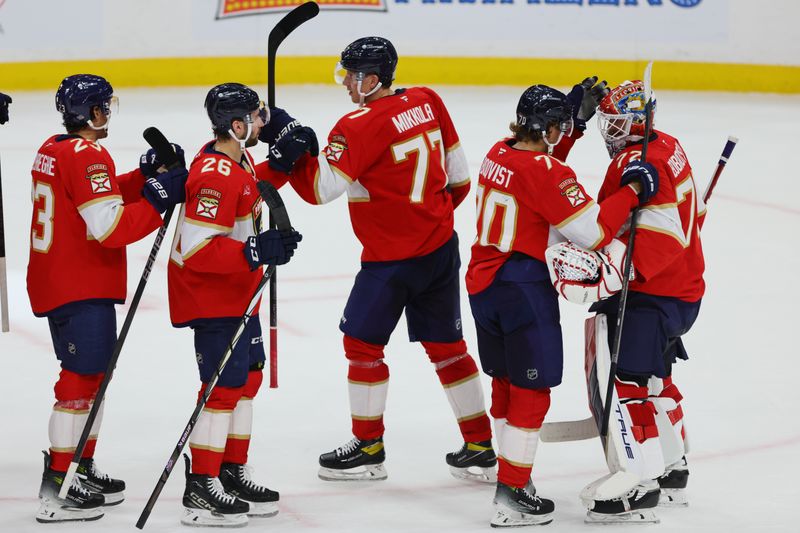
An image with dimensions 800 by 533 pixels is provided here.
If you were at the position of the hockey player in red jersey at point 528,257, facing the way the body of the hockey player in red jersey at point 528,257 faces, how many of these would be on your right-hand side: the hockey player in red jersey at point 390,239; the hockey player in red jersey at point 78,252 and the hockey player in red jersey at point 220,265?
0

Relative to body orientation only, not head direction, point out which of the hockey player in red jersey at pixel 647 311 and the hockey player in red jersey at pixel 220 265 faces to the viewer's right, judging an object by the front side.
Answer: the hockey player in red jersey at pixel 220 265

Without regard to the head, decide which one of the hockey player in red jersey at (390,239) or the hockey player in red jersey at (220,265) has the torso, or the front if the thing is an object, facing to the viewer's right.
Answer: the hockey player in red jersey at (220,265)

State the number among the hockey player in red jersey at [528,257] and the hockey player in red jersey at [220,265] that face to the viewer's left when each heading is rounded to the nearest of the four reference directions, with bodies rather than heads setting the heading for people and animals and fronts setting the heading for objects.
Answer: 0

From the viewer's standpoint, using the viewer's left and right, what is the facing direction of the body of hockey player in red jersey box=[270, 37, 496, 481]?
facing away from the viewer and to the left of the viewer

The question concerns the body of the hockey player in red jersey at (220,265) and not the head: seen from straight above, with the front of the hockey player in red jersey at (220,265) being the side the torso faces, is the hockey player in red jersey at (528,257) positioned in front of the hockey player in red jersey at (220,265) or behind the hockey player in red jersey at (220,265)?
in front

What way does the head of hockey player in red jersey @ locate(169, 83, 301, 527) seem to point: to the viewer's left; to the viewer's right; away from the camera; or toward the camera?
to the viewer's right

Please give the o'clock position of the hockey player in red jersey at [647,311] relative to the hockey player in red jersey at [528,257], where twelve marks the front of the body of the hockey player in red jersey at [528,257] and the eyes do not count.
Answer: the hockey player in red jersey at [647,311] is roughly at 1 o'clock from the hockey player in red jersey at [528,257].

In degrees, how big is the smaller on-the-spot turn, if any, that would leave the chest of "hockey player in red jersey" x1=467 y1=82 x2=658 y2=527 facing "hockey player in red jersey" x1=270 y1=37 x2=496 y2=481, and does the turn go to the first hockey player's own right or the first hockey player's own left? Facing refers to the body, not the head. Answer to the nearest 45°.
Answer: approximately 90° to the first hockey player's own left

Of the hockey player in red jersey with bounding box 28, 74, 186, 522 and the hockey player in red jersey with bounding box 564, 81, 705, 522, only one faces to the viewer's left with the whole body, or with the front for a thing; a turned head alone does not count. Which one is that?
the hockey player in red jersey with bounding box 564, 81, 705, 522

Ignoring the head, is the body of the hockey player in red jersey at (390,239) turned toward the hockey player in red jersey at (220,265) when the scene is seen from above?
no

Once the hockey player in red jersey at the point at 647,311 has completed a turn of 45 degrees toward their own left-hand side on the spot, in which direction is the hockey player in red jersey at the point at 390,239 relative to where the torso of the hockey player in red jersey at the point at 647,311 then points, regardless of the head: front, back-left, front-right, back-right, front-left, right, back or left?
front-right

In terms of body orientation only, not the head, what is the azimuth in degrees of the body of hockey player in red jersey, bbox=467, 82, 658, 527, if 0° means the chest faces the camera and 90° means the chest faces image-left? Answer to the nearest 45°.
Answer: approximately 225°

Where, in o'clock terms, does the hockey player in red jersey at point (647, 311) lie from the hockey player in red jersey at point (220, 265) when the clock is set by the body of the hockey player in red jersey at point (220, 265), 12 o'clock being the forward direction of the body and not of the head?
the hockey player in red jersey at point (647, 311) is roughly at 12 o'clock from the hockey player in red jersey at point (220, 265).

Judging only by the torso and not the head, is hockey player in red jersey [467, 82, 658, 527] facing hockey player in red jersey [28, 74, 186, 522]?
no

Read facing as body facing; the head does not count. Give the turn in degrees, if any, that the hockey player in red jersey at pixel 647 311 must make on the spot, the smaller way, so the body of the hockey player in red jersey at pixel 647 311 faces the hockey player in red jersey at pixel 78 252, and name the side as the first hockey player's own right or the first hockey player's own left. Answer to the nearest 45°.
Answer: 0° — they already face them

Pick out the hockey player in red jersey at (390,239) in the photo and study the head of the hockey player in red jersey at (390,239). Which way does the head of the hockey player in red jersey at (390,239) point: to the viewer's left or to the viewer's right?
to the viewer's left

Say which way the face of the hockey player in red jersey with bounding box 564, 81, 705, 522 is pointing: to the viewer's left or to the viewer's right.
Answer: to the viewer's left

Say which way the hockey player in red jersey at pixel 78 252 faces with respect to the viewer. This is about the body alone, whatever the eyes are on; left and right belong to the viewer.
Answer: facing away from the viewer and to the right of the viewer
